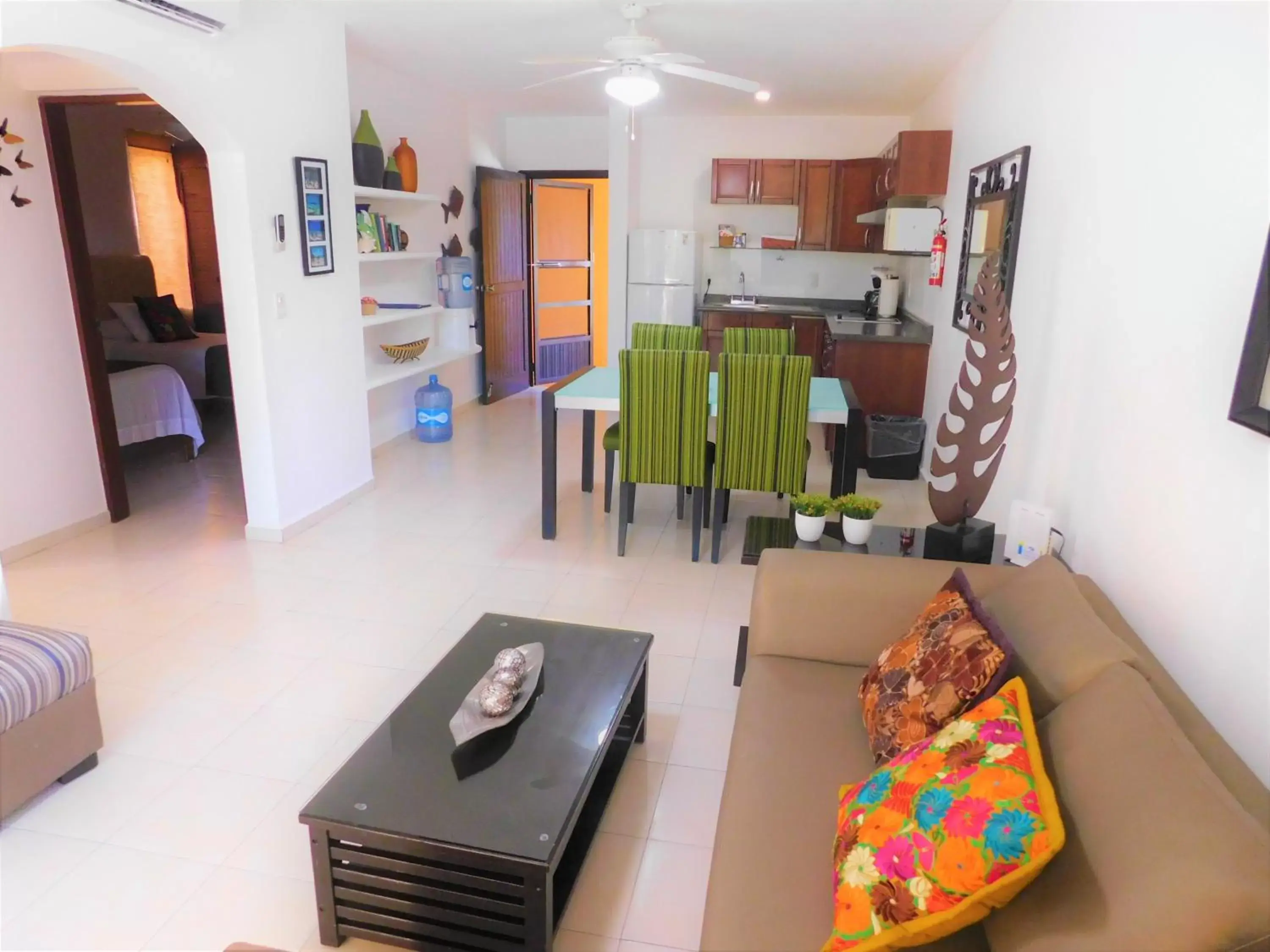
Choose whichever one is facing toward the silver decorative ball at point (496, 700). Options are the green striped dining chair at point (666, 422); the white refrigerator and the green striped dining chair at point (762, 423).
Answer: the white refrigerator

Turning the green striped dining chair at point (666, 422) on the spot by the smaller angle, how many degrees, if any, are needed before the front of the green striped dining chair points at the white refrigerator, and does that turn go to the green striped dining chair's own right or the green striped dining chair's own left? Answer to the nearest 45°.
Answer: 0° — it already faces it

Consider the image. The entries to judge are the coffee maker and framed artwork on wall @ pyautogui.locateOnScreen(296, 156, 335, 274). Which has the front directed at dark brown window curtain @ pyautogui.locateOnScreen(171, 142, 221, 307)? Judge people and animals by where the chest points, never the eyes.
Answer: the coffee maker

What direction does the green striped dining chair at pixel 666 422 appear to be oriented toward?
away from the camera

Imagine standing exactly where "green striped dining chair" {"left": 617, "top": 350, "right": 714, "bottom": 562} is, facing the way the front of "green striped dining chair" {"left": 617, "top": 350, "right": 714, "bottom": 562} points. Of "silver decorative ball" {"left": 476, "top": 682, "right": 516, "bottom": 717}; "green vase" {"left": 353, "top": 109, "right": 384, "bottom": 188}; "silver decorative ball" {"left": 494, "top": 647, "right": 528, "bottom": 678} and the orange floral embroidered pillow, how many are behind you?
3

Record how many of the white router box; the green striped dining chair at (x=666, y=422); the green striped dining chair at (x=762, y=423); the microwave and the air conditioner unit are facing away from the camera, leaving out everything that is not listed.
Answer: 2

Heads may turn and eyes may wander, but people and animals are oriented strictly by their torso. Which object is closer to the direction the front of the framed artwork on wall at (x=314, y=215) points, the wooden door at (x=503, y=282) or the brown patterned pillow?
the brown patterned pillow

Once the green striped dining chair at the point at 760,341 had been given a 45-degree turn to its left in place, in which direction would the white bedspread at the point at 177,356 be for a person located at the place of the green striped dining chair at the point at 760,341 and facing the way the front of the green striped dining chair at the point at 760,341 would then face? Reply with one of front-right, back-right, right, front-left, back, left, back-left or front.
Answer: back-right

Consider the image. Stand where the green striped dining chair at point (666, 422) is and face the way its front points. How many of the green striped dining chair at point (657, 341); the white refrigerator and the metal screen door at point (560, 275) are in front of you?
3
